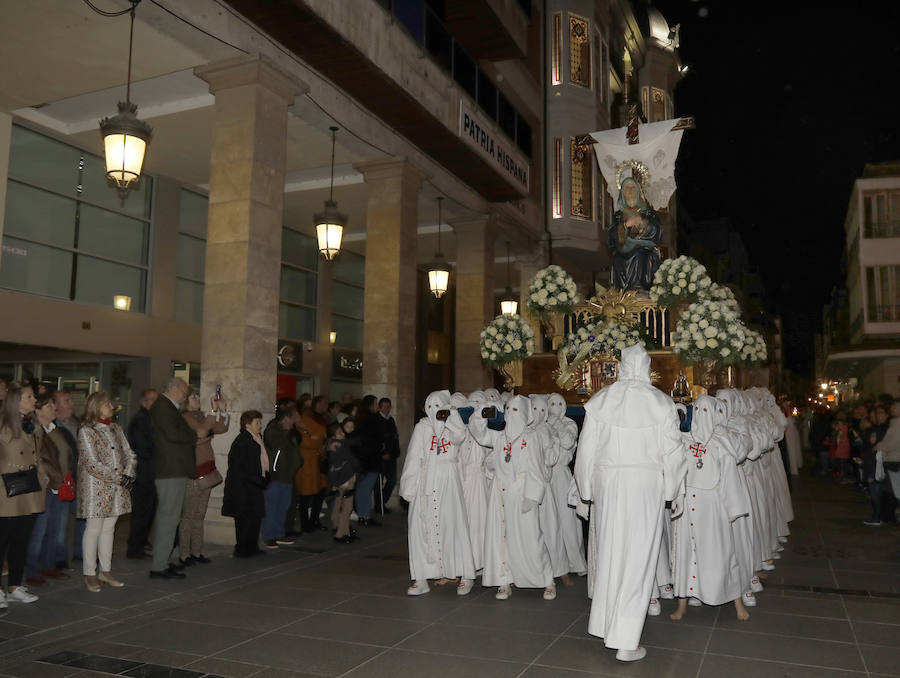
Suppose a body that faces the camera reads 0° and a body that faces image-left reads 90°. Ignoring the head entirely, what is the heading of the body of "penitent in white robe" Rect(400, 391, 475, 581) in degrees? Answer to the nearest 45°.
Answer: approximately 0°

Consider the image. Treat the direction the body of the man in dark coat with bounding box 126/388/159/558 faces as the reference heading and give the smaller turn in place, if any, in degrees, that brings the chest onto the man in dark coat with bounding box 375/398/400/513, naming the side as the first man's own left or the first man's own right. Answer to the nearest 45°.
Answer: approximately 45° to the first man's own left

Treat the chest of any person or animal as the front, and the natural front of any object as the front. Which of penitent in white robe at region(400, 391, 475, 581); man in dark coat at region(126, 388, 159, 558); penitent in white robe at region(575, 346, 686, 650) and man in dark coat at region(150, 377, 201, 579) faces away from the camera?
penitent in white robe at region(575, 346, 686, 650)

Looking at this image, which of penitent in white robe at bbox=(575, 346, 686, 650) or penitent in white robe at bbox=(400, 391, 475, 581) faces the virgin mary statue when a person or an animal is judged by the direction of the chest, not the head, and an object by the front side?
penitent in white robe at bbox=(575, 346, 686, 650)

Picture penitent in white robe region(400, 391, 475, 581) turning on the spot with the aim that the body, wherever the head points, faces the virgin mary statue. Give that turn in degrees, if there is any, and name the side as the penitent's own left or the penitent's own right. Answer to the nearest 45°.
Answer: approximately 135° to the penitent's own left

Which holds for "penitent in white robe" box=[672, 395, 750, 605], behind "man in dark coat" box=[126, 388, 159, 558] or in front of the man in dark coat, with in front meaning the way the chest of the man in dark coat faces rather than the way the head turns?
in front

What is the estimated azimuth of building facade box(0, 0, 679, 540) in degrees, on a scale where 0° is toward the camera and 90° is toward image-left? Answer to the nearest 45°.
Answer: approximately 315°

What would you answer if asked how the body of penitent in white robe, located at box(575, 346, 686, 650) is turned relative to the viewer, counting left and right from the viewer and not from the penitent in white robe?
facing away from the viewer

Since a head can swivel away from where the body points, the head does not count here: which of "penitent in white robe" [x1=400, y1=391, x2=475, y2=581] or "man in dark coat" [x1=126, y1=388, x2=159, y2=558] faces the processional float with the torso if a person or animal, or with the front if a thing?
the man in dark coat

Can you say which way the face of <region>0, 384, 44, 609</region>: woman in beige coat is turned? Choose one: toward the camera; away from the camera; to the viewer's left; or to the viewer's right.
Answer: to the viewer's right

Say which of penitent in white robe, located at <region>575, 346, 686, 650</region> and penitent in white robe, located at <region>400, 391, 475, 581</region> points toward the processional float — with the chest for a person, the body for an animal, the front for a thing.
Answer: penitent in white robe, located at <region>575, 346, 686, 650</region>

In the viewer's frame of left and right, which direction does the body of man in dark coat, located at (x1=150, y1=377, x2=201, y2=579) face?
facing to the right of the viewer

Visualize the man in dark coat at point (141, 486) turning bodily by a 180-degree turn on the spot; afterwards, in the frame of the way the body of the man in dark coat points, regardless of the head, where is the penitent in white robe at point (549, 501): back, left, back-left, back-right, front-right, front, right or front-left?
back-left

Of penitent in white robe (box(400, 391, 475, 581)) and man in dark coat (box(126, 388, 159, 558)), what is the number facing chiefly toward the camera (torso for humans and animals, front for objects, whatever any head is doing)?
1

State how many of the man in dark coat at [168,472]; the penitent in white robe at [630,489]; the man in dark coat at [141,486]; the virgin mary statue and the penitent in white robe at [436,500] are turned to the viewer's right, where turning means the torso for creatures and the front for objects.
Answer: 2

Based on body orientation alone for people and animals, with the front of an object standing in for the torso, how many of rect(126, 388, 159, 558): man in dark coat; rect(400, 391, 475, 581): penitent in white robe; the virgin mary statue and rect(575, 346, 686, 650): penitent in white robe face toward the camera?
2
